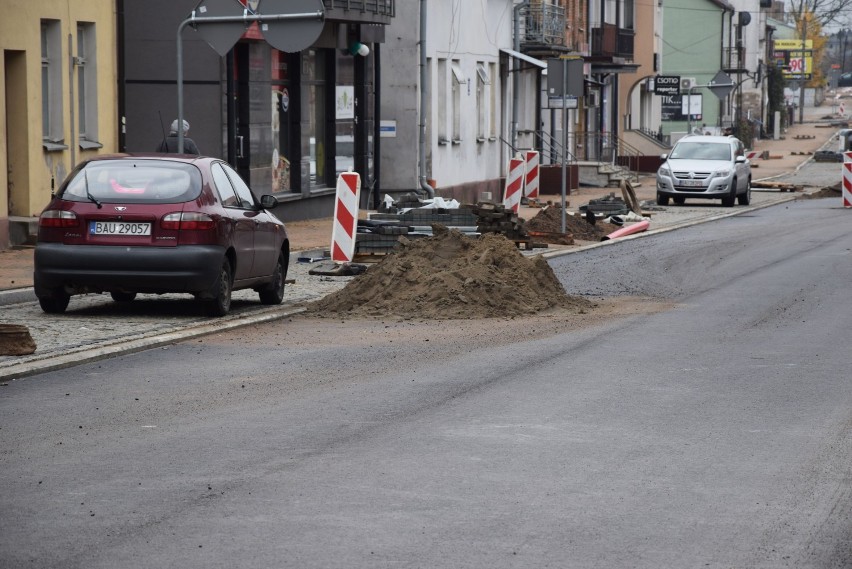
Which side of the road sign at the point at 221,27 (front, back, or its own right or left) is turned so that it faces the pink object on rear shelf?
back

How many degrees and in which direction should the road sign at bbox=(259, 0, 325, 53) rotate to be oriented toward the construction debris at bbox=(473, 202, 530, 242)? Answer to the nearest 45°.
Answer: approximately 45° to its right

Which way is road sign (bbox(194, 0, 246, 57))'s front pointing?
away from the camera

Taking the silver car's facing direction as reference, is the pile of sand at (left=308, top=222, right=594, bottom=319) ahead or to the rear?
ahead

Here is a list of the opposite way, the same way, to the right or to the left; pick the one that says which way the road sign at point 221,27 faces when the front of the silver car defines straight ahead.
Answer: the opposite way

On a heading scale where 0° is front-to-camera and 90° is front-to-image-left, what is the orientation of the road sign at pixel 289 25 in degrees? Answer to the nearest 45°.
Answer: approximately 180°

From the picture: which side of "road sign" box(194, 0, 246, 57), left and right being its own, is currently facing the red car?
back

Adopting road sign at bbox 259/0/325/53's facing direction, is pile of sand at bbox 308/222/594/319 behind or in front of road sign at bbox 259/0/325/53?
behind

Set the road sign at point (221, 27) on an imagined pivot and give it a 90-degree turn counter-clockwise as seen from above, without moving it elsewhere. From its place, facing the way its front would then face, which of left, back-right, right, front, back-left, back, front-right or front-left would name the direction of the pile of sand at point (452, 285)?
back-left

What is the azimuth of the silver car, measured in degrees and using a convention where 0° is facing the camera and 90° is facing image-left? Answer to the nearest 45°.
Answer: approximately 0°

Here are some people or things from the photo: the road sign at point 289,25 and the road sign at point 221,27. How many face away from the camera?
2

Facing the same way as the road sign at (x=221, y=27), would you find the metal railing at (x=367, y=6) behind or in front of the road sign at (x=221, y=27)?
in front

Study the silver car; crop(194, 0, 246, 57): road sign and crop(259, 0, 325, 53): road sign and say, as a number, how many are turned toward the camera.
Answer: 1
